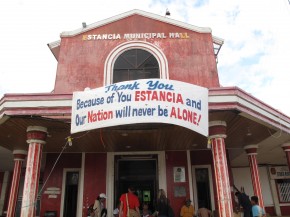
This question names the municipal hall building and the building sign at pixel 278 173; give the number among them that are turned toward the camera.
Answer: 2

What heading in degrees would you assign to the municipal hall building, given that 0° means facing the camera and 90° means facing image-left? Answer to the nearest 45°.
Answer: approximately 0°

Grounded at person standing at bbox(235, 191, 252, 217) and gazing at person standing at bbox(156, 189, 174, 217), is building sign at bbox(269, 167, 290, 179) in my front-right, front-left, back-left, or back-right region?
back-right
